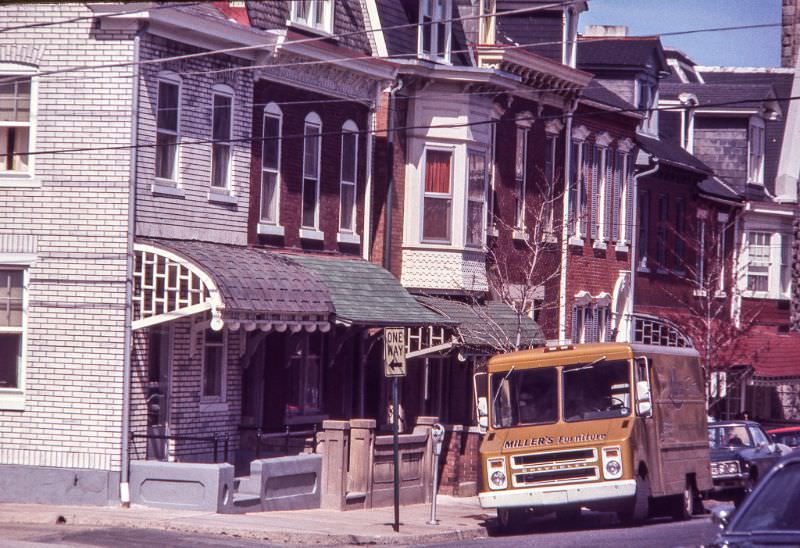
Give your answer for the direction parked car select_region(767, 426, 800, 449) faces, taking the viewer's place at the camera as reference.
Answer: facing the viewer and to the left of the viewer

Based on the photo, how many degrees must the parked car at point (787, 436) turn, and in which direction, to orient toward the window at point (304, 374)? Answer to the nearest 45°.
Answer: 0° — it already faces it

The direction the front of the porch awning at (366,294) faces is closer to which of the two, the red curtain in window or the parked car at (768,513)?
the parked car

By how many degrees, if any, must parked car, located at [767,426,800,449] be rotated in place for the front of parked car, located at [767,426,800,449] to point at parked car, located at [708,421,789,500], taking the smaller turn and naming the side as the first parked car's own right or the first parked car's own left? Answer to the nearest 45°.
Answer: approximately 45° to the first parked car's own left

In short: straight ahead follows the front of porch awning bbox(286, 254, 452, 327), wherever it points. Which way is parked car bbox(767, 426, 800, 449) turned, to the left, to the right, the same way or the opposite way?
to the right

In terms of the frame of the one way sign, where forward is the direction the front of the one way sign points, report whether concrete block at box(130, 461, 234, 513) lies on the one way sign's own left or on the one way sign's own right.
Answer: on the one way sign's own right

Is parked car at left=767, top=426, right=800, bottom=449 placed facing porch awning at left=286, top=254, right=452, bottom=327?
yes

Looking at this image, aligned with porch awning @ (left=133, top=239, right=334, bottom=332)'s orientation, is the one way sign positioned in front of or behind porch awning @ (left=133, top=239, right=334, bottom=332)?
in front

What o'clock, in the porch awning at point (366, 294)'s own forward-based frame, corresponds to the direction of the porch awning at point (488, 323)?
the porch awning at point (488, 323) is roughly at 9 o'clock from the porch awning at point (366, 294).

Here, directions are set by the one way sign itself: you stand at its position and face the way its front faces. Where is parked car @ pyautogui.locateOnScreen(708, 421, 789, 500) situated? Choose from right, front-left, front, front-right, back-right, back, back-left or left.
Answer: back-left

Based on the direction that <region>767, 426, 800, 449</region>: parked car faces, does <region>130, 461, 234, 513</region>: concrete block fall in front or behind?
in front

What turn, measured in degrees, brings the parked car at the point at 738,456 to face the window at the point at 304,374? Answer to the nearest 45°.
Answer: approximately 45° to its right

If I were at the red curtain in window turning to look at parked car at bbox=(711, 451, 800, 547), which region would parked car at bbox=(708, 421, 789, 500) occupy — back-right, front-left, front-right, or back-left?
front-left

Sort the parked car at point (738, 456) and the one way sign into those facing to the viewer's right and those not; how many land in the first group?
0

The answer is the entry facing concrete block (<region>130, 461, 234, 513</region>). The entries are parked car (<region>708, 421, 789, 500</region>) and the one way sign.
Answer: the parked car

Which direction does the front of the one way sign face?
toward the camera

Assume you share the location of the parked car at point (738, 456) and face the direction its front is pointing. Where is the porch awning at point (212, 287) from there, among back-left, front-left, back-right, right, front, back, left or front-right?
front

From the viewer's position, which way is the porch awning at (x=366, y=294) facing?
facing the viewer and to the right of the viewer

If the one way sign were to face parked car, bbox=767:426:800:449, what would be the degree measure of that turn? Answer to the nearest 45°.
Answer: approximately 135° to its left

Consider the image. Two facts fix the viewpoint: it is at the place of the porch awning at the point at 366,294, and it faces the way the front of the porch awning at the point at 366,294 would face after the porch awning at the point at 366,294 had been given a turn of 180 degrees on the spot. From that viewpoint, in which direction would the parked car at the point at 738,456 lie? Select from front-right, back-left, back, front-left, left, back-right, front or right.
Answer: back-right

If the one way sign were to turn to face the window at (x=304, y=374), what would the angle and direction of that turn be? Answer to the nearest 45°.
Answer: approximately 180°
